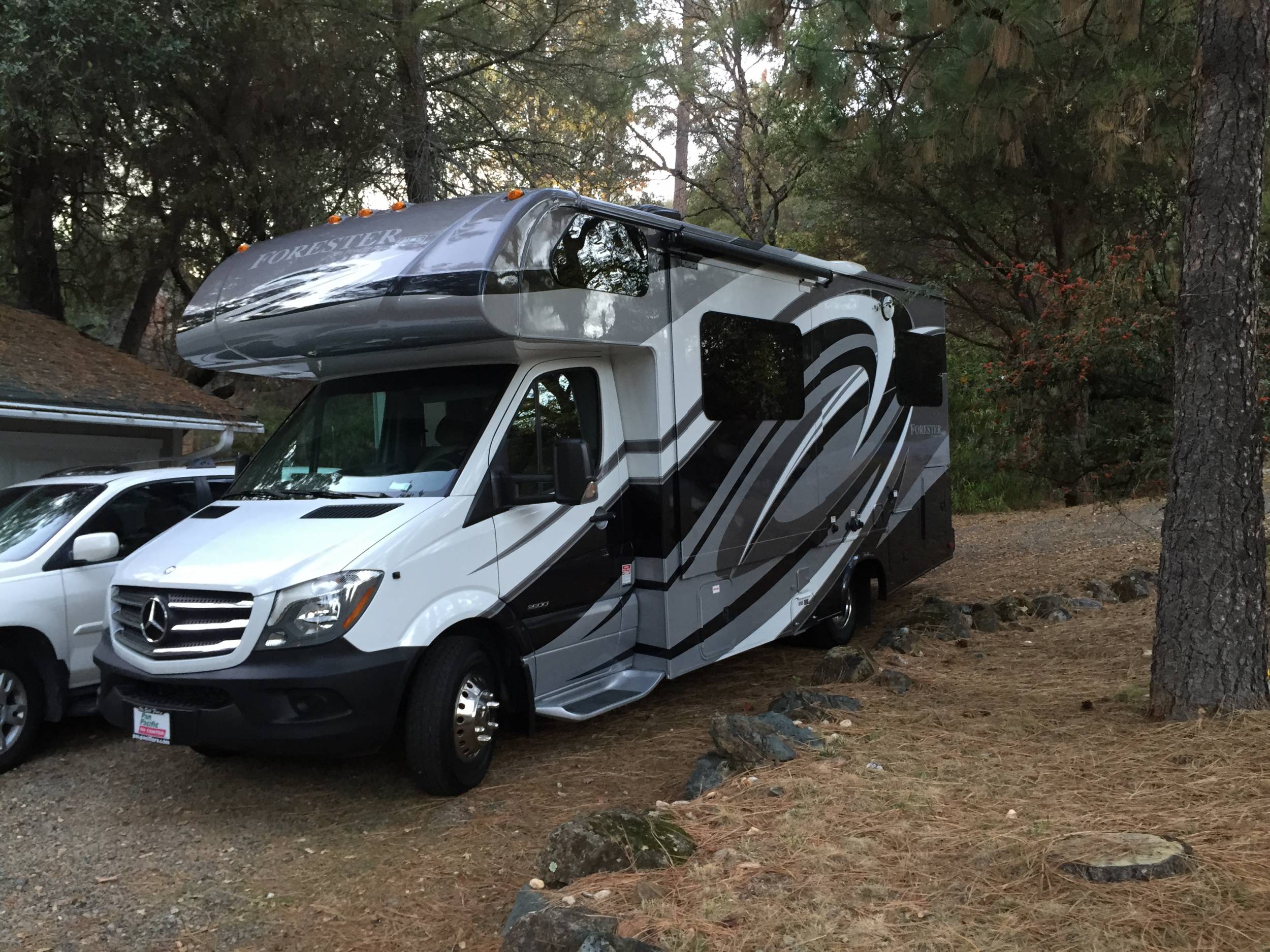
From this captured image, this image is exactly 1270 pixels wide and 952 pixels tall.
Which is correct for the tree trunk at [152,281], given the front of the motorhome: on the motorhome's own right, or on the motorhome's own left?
on the motorhome's own right

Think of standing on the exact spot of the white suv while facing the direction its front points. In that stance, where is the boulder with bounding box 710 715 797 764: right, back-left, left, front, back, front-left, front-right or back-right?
left

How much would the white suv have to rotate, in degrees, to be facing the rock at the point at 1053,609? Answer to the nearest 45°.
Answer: approximately 135° to its left

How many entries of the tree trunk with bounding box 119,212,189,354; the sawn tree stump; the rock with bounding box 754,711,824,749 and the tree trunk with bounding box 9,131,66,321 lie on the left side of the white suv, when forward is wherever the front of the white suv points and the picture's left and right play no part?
2

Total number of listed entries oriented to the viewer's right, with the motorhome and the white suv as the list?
0

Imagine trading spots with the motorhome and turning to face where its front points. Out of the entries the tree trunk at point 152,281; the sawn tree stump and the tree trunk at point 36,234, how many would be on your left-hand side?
1

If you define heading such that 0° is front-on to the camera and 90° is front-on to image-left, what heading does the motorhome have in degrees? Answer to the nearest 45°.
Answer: approximately 45°

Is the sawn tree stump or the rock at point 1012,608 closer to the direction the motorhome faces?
the sawn tree stump

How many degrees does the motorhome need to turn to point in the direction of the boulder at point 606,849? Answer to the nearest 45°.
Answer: approximately 45° to its left

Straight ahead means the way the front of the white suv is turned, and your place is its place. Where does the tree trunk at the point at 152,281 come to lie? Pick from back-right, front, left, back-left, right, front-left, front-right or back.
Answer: back-right

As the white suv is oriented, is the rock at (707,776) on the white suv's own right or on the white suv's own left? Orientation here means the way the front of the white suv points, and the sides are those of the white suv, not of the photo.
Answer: on the white suv's own left

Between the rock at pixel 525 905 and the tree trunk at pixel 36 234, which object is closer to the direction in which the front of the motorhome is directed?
the rock

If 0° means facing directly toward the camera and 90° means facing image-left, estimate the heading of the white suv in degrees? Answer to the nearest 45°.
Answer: approximately 45°

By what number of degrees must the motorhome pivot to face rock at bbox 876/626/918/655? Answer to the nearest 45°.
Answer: approximately 180°
